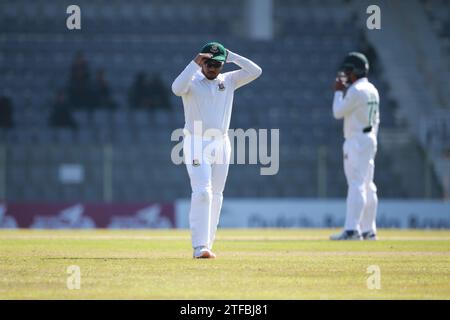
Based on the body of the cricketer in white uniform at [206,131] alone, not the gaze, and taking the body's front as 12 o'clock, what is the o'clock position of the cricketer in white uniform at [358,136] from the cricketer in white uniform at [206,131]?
the cricketer in white uniform at [358,136] is roughly at 7 o'clock from the cricketer in white uniform at [206,131].

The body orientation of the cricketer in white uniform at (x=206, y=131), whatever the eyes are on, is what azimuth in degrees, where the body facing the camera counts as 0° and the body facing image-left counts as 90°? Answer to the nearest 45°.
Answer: approximately 0°
